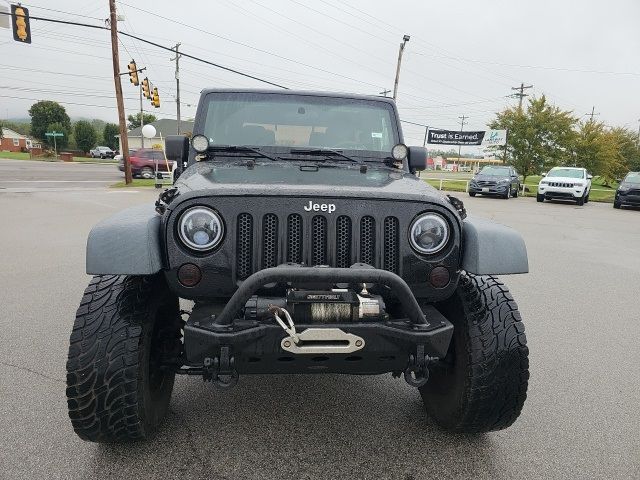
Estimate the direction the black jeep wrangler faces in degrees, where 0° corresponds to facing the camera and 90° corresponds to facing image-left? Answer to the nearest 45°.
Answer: approximately 0°

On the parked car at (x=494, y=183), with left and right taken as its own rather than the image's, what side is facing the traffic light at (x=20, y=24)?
front

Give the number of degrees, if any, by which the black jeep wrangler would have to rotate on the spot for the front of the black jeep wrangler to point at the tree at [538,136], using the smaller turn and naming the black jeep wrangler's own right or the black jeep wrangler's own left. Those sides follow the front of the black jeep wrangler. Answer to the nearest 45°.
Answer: approximately 135° to the black jeep wrangler's own left

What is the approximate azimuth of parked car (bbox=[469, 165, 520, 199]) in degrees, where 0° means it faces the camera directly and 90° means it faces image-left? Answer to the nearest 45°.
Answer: approximately 45°
